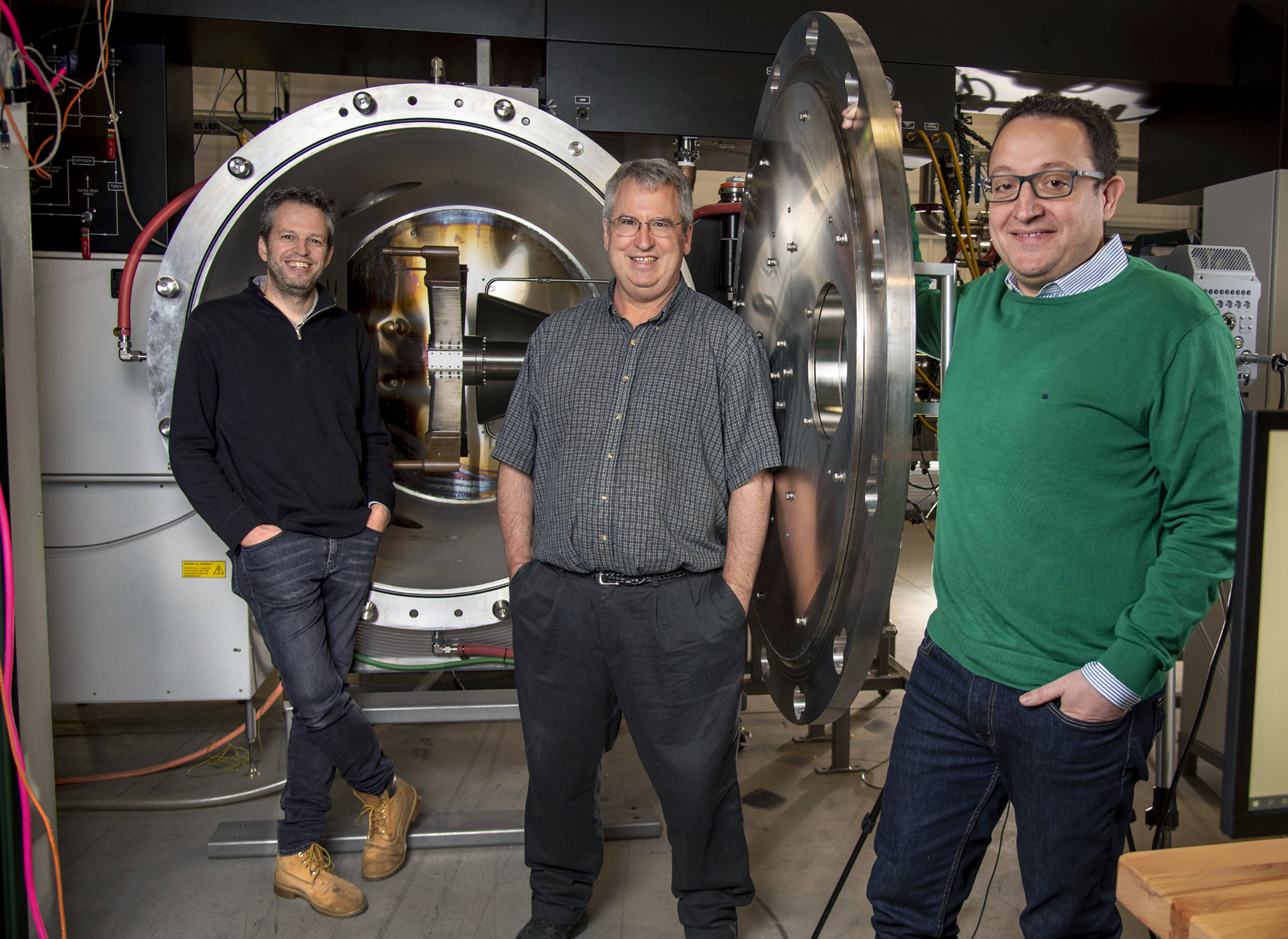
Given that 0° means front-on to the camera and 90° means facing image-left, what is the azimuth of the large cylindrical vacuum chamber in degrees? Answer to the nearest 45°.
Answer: approximately 0°

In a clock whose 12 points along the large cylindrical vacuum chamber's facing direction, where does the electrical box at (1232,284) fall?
The electrical box is roughly at 10 o'clock from the large cylindrical vacuum chamber.

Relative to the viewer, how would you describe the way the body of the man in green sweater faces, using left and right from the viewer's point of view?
facing the viewer and to the left of the viewer

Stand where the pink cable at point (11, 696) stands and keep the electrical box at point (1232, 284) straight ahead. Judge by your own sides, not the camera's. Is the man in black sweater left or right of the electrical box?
left

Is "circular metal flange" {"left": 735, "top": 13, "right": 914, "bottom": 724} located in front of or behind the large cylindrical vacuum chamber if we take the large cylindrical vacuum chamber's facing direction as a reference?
in front

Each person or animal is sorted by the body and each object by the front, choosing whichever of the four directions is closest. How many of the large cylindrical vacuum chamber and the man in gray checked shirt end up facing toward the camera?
2

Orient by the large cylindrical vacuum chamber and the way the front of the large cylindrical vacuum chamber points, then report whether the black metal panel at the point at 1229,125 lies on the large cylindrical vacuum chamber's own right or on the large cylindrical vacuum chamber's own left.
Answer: on the large cylindrical vacuum chamber's own left

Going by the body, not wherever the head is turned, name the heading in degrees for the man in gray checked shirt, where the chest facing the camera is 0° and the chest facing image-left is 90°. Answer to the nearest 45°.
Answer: approximately 0°
